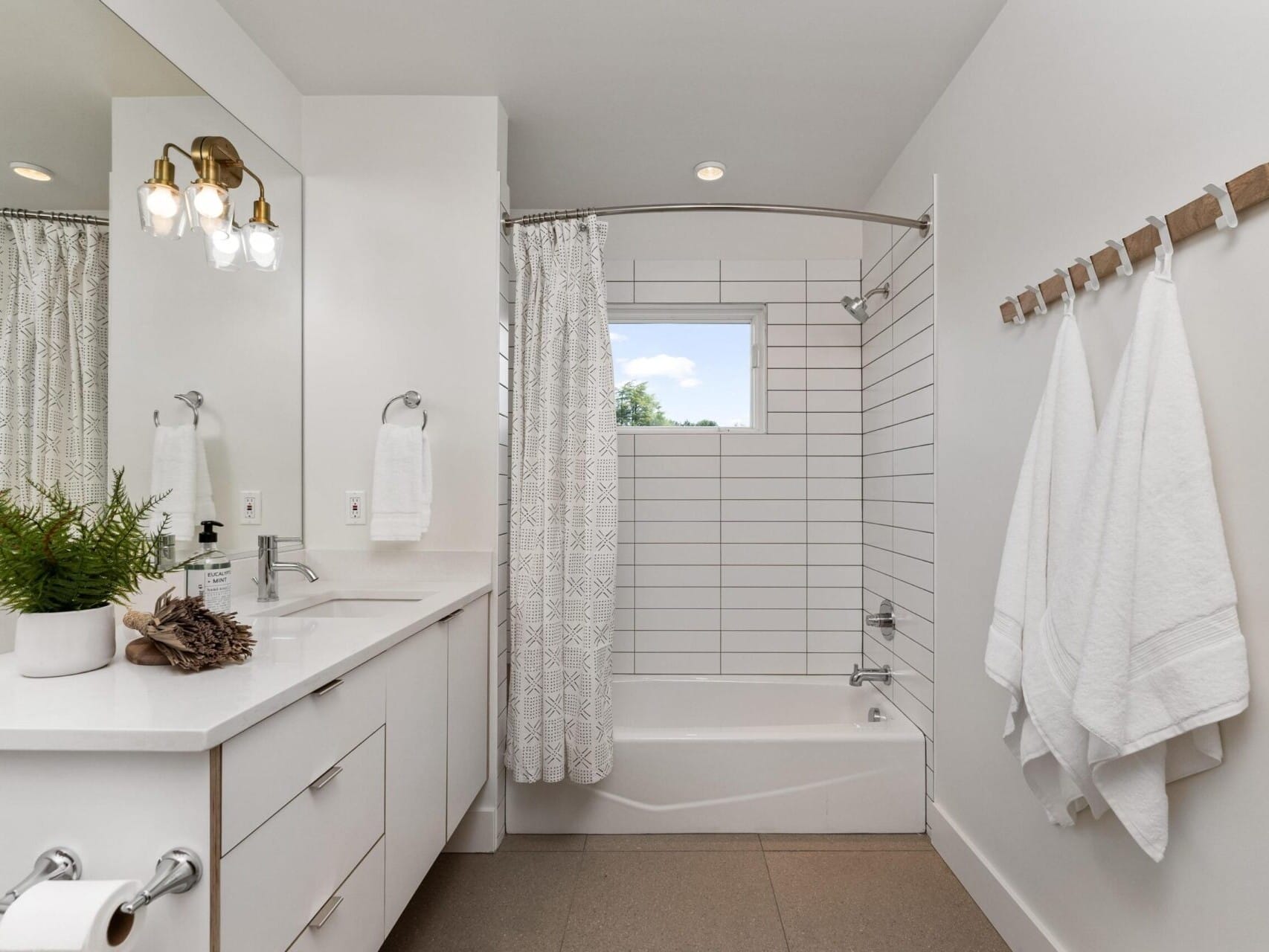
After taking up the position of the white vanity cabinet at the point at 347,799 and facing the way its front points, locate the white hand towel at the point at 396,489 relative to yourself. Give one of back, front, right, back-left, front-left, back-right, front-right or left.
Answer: back-left

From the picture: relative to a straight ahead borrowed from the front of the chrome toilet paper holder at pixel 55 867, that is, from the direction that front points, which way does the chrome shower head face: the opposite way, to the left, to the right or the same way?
to the right

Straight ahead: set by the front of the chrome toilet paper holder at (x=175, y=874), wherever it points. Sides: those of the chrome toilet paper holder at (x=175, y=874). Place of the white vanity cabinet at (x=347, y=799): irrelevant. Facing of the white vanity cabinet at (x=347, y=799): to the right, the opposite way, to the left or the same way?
to the left

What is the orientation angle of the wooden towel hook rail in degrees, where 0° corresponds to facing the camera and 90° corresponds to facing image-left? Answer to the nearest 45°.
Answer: approximately 45°

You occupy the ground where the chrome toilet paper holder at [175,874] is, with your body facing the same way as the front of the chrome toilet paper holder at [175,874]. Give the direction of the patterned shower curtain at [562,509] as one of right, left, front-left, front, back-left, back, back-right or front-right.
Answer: back

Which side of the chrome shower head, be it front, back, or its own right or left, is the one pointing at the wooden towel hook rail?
left

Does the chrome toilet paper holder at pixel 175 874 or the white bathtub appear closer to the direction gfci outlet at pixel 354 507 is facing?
the chrome toilet paper holder

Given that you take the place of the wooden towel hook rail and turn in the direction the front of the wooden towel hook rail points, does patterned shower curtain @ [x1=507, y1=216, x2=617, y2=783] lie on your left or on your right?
on your right

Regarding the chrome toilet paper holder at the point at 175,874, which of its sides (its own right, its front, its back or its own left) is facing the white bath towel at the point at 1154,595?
left
